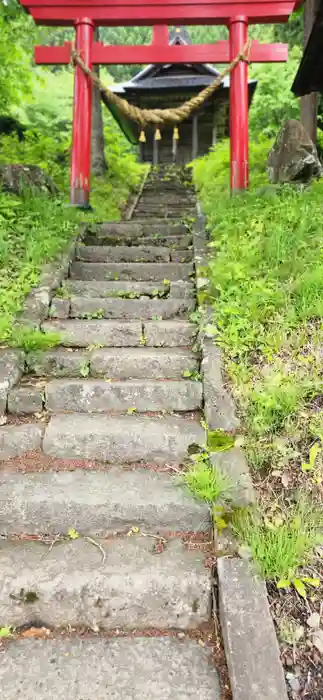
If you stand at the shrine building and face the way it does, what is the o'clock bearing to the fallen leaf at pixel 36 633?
The fallen leaf is roughly at 12 o'clock from the shrine building.

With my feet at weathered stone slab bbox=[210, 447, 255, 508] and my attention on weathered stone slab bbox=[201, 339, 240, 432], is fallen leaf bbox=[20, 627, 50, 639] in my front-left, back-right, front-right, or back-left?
back-left

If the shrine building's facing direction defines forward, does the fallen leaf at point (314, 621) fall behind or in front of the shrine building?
in front

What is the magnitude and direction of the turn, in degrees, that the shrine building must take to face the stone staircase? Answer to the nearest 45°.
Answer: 0° — it already faces it

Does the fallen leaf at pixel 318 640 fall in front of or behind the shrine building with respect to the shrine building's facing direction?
in front

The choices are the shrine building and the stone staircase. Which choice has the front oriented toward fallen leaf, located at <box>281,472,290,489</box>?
the shrine building

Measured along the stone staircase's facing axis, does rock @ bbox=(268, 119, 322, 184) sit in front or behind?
behind

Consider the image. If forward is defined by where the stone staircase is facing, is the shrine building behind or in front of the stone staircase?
behind

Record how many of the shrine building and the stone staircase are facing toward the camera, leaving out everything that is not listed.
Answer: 2

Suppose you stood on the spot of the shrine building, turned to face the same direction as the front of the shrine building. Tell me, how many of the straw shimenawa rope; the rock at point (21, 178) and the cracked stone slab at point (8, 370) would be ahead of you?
3

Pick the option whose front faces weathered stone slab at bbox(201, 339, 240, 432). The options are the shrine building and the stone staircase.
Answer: the shrine building

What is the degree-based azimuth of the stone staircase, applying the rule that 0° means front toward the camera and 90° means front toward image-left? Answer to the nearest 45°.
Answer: approximately 0°
